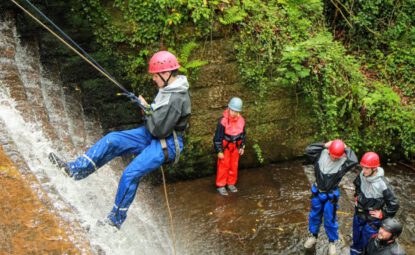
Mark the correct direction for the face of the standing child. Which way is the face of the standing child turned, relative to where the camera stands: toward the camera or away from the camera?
toward the camera

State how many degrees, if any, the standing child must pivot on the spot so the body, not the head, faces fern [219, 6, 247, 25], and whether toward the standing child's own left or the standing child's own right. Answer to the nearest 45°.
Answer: approximately 135° to the standing child's own right

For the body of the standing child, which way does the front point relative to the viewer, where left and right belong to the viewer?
facing the viewer
